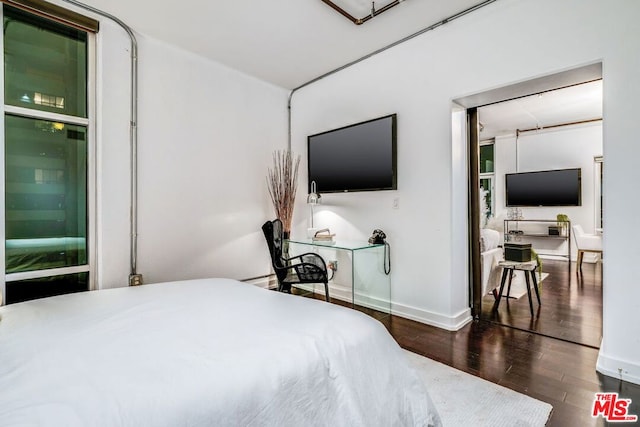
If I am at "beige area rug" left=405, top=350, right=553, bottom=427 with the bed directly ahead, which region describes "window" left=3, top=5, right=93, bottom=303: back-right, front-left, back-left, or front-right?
front-right

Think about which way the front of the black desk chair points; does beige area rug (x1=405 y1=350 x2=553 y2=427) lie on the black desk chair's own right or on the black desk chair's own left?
on the black desk chair's own right

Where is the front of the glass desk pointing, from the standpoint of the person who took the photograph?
facing the viewer and to the left of the viewer

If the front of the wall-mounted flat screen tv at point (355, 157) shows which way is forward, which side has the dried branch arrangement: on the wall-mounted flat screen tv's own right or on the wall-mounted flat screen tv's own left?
on the wall-mounted flat screen tv's own right

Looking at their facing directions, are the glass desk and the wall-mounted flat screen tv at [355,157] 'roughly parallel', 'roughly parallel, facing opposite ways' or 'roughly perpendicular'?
roughly parallel

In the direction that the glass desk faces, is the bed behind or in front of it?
in front

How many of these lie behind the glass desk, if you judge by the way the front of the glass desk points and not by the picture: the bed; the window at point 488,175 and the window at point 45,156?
1

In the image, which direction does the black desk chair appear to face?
to the viewer's right

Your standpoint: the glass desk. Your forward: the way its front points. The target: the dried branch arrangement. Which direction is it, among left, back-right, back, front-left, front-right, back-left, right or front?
right

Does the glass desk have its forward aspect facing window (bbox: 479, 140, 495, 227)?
no

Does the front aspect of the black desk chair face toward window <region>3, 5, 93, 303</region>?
no

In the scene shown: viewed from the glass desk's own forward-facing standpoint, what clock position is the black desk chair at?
The black desk chair is roughly at 1 o'clock from the glass desk.

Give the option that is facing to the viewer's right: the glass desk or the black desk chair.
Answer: the black desk chair

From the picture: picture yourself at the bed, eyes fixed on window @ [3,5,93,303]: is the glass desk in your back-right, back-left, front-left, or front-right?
front-right

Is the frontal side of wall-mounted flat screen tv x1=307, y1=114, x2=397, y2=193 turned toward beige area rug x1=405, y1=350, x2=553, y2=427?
no

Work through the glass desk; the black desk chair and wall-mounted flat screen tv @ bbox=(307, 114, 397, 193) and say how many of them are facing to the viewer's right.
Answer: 1

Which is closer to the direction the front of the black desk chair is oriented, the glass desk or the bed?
the glass desk

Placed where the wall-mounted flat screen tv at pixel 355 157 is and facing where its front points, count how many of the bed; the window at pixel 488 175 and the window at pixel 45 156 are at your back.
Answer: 1
